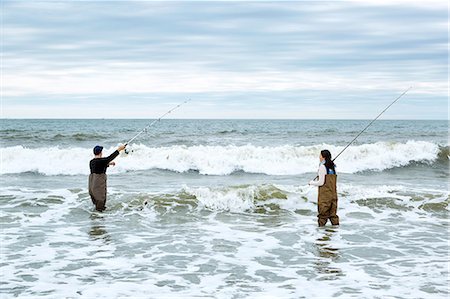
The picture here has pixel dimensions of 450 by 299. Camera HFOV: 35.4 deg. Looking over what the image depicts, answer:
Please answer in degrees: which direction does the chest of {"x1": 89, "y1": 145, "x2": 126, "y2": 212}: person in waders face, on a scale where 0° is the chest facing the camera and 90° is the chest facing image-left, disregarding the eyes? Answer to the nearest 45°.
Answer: approximately 225°

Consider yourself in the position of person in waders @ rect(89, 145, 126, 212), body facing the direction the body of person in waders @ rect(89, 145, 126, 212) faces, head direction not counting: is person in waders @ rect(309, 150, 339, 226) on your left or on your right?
on your right

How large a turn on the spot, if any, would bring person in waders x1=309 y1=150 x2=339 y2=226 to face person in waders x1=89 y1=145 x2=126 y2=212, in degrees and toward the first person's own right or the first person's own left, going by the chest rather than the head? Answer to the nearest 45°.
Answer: approximately 45° to the first person's own left

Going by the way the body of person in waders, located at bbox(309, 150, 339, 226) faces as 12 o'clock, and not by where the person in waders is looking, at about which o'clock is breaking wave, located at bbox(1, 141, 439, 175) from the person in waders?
The breaking wave is roughly at 1 o'clock from the person in waders.

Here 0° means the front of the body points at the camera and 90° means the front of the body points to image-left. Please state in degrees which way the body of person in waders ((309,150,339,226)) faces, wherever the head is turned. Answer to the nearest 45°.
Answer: approximately 135°
